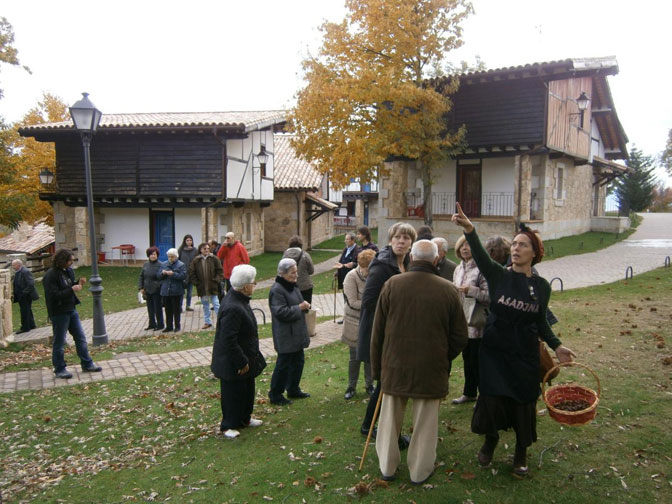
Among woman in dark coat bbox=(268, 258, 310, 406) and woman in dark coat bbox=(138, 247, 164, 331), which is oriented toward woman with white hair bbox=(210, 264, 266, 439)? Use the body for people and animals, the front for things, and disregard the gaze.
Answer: woman in dark coat bbox=(138, 247, 164, 331)

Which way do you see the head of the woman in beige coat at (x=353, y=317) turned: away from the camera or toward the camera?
away from the camera

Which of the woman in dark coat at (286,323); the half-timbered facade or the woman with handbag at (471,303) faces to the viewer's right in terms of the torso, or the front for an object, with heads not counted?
the woman in dark coat

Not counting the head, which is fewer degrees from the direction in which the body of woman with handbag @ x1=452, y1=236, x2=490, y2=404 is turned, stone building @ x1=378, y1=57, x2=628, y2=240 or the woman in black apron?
the woman in black apron

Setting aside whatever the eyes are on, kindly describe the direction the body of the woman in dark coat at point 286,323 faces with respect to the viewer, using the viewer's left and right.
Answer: facing to the right of the viewer

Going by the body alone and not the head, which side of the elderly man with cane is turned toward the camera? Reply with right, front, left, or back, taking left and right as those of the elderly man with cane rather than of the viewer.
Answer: back

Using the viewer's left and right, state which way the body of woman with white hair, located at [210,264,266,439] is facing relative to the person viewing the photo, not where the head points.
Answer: facing to the right of the viewer

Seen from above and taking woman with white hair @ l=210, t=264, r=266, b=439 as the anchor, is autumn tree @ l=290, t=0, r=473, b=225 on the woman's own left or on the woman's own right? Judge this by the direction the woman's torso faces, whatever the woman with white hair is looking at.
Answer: on the woman's own left

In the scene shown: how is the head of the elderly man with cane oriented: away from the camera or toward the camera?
away from the camera
